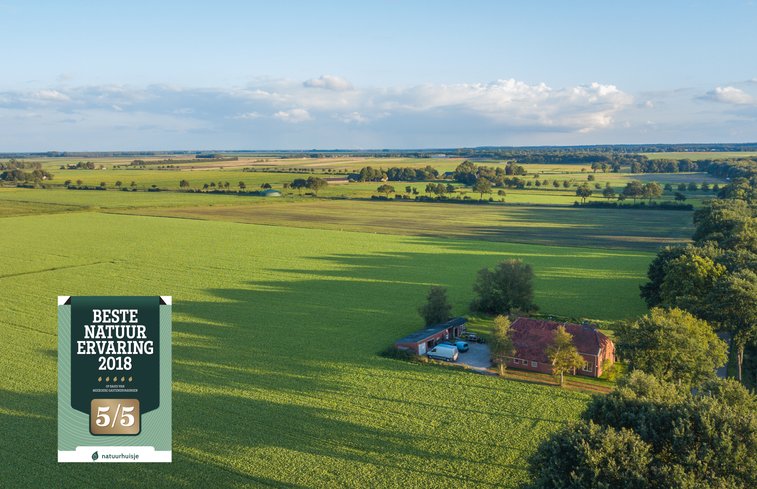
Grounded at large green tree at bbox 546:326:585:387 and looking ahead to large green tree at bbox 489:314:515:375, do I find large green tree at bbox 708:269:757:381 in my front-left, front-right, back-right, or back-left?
back-right

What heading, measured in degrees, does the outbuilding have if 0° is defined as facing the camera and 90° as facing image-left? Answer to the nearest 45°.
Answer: approximately 315°

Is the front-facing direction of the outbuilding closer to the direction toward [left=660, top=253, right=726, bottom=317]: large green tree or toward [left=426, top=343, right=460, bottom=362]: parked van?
the parked van

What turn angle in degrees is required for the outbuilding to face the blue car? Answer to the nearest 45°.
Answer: approximately 45° to its left
